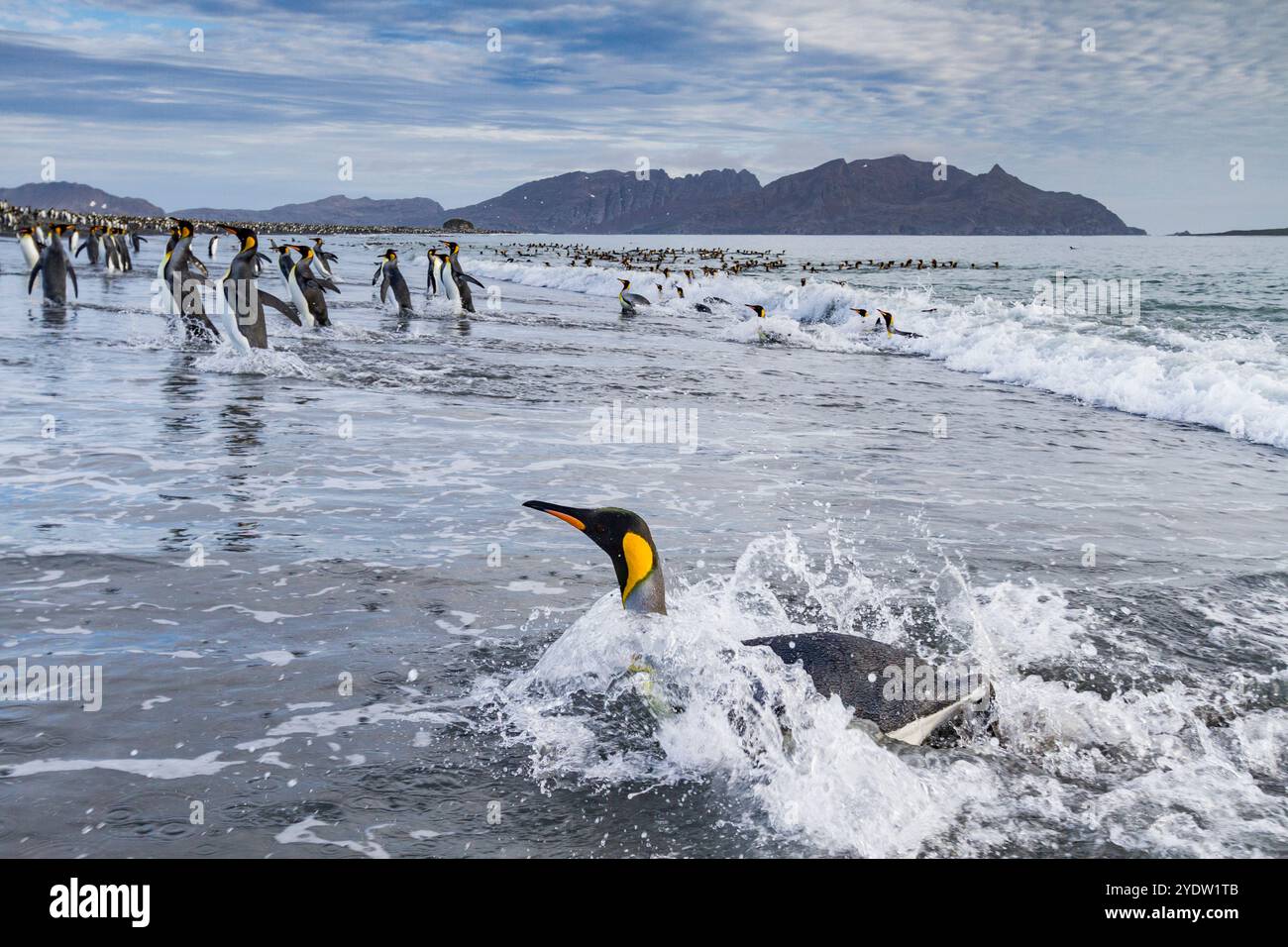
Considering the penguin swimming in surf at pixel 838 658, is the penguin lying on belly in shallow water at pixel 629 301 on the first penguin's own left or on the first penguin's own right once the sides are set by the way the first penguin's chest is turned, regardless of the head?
on the first penguin's own right

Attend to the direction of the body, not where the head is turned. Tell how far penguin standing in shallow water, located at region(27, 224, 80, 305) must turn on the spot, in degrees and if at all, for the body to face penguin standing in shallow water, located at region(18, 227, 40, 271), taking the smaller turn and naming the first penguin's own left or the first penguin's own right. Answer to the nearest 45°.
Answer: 0° — it already faces it

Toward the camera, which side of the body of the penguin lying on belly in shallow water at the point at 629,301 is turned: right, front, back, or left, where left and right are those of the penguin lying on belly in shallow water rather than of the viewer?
left

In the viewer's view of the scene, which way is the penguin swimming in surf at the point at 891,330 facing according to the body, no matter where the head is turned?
to the viewer's left

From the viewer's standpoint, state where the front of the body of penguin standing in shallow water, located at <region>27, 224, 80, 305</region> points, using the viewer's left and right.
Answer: facing away from the viewer

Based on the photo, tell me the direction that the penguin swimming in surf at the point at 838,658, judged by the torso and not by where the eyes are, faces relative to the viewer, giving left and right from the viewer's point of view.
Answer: facing to the left of the viewer

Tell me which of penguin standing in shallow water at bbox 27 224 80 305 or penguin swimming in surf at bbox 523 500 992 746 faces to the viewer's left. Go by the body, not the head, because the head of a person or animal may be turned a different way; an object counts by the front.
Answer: the penguin swimming in surf

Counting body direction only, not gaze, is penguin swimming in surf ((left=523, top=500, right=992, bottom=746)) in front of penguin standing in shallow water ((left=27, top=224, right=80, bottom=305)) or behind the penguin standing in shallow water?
behind

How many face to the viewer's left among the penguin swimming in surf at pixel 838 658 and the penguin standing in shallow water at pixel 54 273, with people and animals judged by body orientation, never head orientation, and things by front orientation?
1

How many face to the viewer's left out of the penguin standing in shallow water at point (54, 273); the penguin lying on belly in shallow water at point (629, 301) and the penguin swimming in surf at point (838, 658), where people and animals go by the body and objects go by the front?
2

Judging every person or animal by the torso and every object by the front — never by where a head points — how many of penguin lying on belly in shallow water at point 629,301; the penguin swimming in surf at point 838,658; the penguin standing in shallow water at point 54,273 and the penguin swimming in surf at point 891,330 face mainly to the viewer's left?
3
